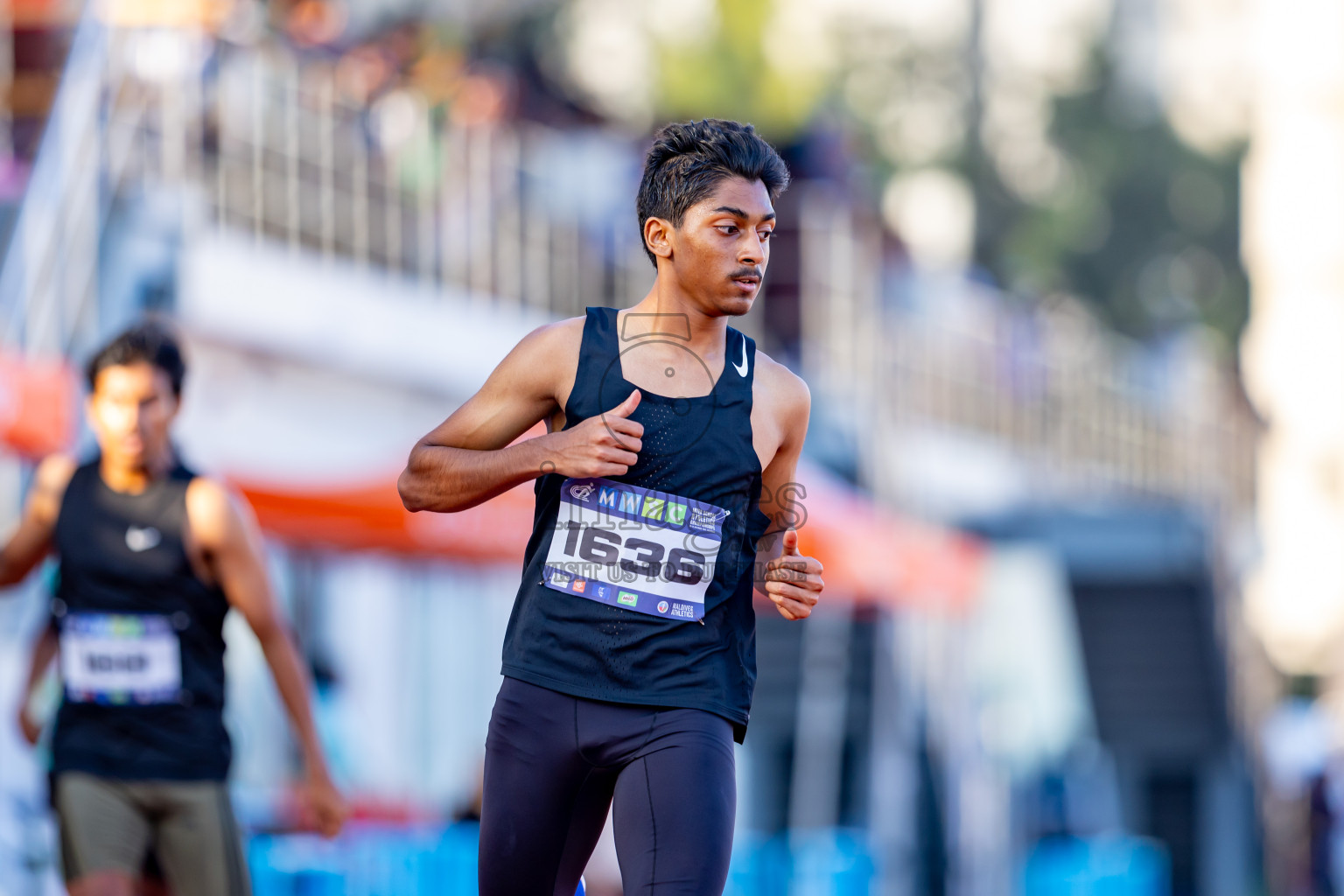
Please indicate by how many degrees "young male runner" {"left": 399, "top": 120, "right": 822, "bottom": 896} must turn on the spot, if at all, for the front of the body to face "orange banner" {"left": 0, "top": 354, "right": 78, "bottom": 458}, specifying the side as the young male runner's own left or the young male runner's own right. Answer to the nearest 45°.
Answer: approximately 135° to the young male runner's own right

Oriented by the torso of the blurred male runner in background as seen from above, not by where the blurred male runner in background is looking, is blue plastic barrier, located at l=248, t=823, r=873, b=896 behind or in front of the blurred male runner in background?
behind

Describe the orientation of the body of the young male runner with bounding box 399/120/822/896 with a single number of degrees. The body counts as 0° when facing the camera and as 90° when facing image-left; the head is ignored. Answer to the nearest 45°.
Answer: approximately 0°

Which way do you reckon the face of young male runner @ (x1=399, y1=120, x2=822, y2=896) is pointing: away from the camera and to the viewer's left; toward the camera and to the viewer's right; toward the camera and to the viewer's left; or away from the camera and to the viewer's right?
toward the camera and to the viewer's right

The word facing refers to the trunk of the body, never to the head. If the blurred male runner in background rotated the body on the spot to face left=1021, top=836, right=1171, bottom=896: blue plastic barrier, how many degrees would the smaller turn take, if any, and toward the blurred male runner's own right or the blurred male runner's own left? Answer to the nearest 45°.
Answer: approximately 135° to the blurred male runner's own left

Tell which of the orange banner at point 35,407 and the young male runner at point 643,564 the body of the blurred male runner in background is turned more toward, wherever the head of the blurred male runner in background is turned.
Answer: the young male runner

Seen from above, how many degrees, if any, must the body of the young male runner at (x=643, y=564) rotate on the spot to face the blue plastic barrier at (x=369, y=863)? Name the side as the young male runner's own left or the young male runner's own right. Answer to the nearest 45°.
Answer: approximately 180°

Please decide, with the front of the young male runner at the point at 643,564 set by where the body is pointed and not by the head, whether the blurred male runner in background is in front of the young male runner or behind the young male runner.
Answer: behind

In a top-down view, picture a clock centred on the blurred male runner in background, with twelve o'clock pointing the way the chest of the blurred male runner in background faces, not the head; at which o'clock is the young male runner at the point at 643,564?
The young male runner is roughly at 11 o'clock from the blurred male runner in background.

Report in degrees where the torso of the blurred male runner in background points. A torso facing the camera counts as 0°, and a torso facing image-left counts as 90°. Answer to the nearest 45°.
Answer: approximately 0°
